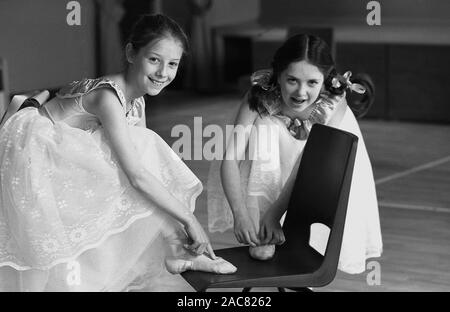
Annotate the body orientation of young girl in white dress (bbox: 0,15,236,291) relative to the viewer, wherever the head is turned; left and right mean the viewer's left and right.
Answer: facing to the right of the viewer

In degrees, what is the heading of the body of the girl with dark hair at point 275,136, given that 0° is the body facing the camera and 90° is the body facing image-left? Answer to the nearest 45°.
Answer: approximately 0°

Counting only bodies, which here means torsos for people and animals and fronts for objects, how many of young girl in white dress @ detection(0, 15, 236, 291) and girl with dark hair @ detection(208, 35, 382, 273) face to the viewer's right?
1

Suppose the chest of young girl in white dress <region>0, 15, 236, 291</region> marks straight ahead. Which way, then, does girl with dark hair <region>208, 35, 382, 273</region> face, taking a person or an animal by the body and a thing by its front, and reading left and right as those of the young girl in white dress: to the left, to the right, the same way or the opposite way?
to the right

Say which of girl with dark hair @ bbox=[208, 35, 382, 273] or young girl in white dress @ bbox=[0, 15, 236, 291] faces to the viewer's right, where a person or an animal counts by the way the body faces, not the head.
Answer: the young girl in white dress
